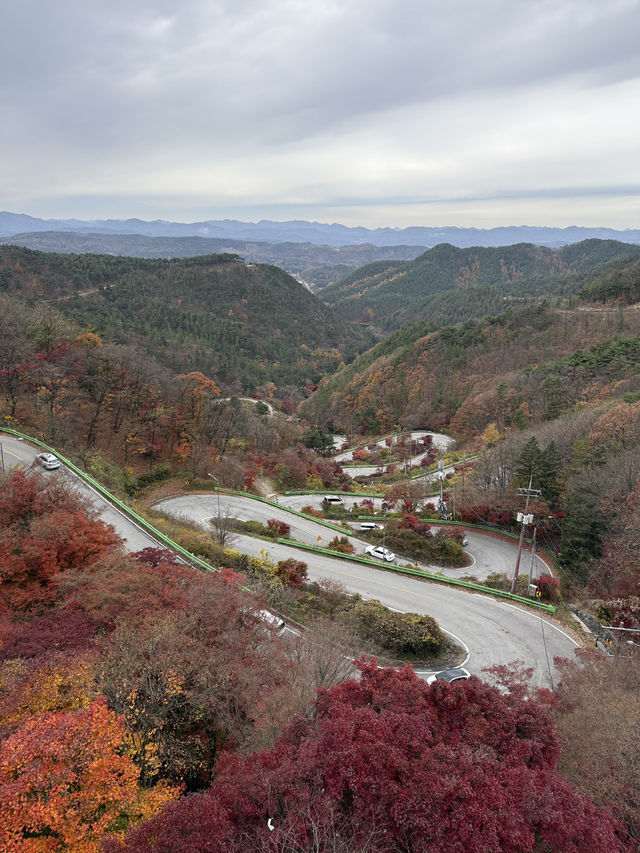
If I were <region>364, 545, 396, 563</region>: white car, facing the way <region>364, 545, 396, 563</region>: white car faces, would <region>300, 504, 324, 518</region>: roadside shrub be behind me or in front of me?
behind

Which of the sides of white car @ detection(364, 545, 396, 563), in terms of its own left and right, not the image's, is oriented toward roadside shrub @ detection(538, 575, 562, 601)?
front

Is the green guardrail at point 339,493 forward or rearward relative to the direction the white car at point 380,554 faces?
rearward

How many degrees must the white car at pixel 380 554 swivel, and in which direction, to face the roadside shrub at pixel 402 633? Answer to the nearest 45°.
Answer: approximately 45° to its right

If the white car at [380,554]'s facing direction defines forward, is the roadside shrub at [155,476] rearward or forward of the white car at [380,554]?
rearward

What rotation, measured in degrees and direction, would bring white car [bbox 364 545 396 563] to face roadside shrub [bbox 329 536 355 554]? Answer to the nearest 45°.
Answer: approximately 135° to its right

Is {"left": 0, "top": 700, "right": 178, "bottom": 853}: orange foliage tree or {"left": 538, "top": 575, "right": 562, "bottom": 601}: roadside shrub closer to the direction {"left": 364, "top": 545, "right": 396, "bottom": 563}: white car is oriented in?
the roadside shrub

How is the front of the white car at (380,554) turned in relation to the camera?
facing the viewer and to the right of the viewer

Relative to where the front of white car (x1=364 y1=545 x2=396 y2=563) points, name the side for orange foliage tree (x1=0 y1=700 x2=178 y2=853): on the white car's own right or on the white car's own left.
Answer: on the white car's own right
